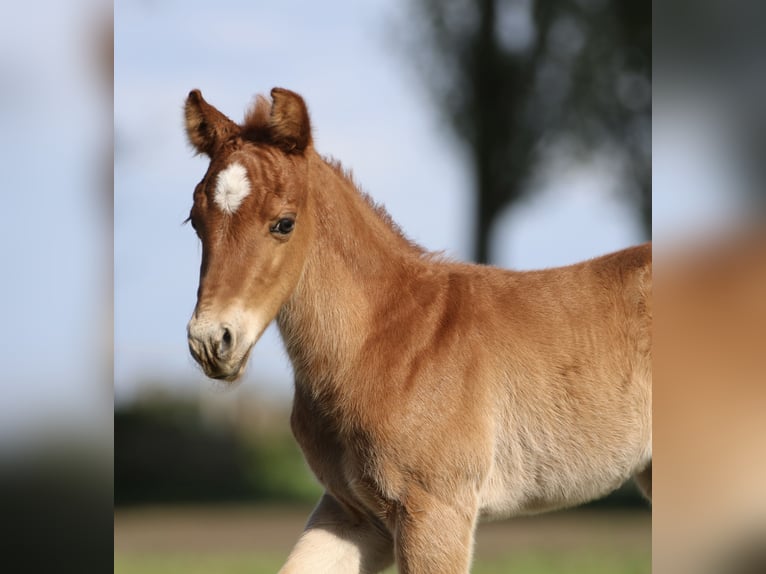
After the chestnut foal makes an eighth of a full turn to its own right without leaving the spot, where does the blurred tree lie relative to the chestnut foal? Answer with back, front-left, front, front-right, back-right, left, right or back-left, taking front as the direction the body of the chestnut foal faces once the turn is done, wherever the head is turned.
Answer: right

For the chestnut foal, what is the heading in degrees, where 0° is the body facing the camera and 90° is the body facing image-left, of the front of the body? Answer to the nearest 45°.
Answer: approximately 45°
